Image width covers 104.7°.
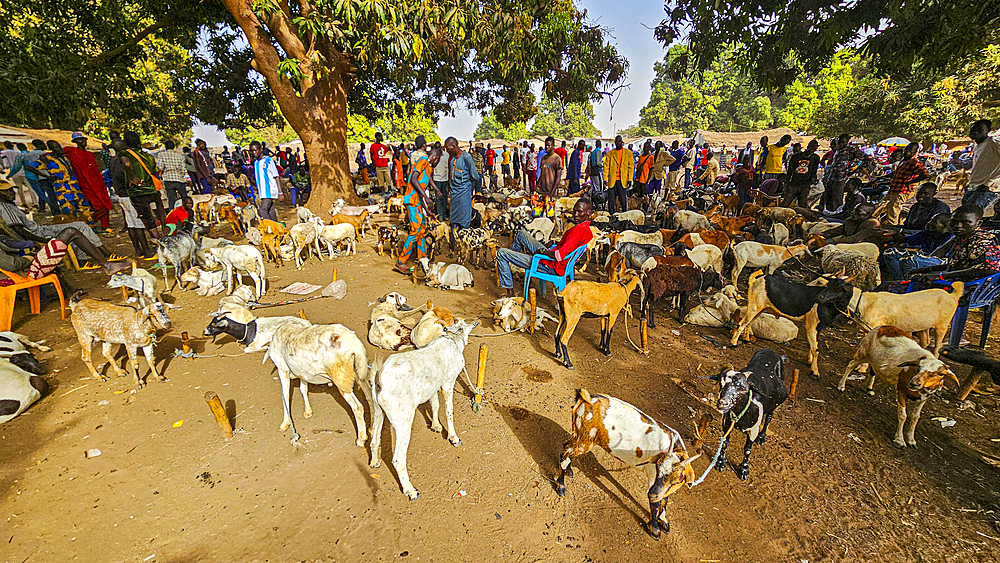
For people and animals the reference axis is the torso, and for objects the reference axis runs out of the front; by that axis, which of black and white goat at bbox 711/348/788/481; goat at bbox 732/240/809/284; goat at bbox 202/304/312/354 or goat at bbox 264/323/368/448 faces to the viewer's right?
goat at bbox 732/240/809/284

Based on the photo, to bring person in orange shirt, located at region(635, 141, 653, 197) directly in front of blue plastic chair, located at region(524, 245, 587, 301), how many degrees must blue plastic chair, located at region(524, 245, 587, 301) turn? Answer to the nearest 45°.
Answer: approximately 90° to its right

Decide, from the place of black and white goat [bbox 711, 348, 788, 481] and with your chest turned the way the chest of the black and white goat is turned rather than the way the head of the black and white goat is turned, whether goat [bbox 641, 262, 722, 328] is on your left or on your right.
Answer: on your right

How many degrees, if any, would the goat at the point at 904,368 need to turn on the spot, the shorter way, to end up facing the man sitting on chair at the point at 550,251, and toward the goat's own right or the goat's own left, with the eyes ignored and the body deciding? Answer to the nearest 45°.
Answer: approximately 135° to the goat's own right

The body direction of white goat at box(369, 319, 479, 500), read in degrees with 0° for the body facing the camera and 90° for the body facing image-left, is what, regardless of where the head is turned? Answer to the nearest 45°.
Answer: approximately 225°

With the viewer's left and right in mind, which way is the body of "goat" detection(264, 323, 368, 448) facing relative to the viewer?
facing away from the viewer and to the left of the viewer

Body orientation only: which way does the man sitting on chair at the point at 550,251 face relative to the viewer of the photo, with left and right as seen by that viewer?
facing to the left of the viewer

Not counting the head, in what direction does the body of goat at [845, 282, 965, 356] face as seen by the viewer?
to the viewer's left

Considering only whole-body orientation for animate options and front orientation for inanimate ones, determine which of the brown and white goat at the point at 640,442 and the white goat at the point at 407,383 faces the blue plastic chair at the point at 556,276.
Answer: the white goat
